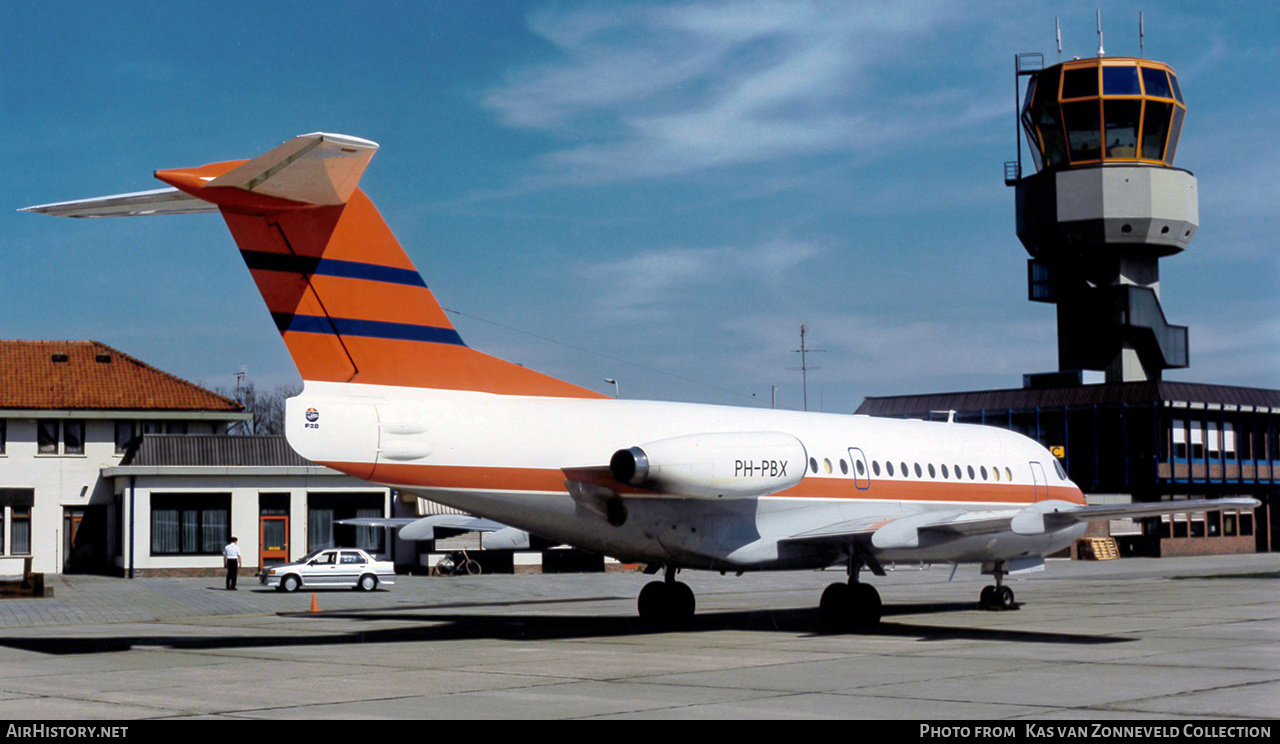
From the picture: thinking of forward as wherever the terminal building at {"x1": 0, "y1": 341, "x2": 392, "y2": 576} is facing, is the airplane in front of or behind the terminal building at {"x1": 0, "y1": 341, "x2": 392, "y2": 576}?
in front

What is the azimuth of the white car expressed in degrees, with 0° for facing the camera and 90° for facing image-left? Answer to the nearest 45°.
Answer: approximately 90°

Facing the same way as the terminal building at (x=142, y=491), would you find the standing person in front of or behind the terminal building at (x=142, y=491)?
in front

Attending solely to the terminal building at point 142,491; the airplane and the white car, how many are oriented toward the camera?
1

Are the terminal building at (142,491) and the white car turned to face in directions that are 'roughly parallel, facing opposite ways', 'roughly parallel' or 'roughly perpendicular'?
roughly perpendicular

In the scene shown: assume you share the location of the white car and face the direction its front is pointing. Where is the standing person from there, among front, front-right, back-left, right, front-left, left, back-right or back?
front

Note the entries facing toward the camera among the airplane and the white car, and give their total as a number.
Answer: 0

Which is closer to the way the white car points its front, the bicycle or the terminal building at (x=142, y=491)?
the terminal building

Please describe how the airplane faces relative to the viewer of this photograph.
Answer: facing away from the viewer and to the right of the viewer

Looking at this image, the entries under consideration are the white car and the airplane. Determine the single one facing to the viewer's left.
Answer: the white car

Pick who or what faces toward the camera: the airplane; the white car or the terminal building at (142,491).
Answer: the terminal building

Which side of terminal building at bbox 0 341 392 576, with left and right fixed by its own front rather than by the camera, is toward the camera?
front

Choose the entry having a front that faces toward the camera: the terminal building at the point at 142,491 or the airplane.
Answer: the terminal building
